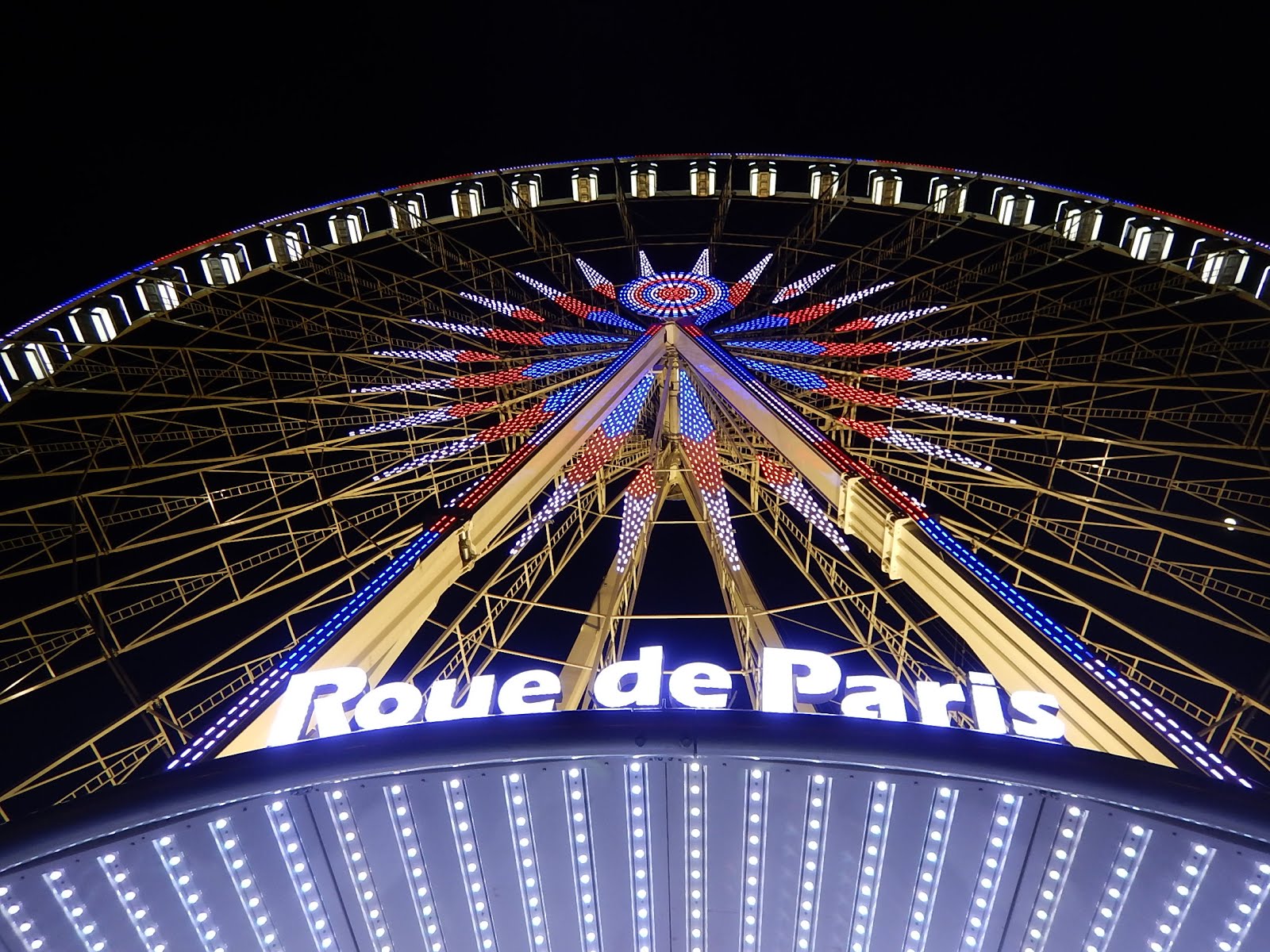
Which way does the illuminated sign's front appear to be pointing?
toward the camera

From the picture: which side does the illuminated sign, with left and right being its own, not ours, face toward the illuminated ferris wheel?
back
